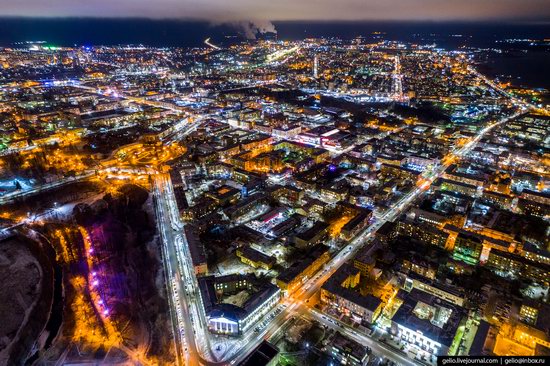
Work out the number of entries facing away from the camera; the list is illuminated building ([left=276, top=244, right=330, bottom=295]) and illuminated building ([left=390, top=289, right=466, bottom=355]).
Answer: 0

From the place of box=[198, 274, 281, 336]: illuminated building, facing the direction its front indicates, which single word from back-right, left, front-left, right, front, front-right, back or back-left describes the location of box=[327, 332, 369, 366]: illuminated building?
front-left

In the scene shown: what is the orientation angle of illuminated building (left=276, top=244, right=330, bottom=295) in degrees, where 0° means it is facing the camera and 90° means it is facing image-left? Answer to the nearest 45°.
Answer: approximately 315°

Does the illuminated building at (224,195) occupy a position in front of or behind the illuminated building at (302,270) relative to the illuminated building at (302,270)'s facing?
behind
